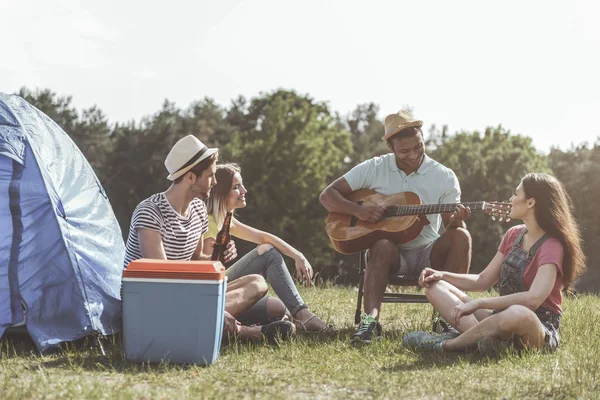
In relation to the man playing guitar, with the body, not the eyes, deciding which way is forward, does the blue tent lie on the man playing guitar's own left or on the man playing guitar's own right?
on the man playing guitar's own right

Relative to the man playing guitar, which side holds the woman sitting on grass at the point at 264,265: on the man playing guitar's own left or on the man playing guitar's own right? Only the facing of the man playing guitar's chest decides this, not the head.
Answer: on the man playing guitar's own right

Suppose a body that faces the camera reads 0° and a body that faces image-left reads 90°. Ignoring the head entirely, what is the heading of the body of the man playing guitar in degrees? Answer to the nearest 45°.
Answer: approximately 0°

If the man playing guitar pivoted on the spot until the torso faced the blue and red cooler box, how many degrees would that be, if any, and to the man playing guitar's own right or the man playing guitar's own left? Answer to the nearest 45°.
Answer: approximately 45° to the man playing guitar's own right

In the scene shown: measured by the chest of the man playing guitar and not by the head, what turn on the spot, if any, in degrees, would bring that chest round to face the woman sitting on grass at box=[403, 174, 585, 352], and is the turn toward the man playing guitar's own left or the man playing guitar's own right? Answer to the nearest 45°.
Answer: approximately 45° to the man playing guitar's own left

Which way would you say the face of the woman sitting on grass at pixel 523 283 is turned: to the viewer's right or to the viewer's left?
to the viewer's left
